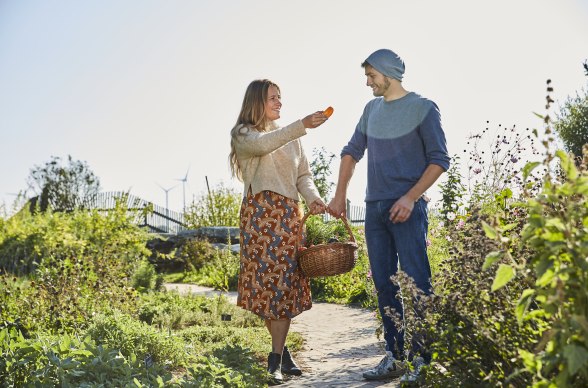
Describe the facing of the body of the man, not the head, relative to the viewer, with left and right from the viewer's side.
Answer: facing the viewer and to the left of the viewer

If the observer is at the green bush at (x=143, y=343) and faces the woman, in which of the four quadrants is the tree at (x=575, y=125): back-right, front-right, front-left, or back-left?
front-left

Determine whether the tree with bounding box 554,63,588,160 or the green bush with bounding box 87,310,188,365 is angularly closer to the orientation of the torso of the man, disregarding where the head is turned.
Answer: the green bush

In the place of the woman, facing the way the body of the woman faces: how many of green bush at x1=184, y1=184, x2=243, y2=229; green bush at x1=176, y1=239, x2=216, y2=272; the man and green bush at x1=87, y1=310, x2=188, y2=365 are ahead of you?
1

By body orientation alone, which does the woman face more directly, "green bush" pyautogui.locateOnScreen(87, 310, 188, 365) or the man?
the man

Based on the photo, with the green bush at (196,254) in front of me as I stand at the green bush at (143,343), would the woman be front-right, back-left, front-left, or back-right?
back-right

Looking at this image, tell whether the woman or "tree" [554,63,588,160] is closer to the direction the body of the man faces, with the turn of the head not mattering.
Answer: the woman

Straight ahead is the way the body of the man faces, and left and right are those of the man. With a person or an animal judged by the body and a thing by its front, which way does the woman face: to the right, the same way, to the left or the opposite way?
to the left

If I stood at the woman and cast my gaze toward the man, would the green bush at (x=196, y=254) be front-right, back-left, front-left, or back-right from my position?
back-left

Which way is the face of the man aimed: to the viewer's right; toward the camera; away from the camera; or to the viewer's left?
to the viewer's left

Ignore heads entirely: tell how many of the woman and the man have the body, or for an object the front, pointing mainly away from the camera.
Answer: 0

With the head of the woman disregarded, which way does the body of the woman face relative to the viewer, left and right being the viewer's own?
facing the viewer and to the right of the viewer

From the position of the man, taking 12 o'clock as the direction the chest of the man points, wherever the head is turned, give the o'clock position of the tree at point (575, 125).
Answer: The tree is roughly at 5 o'clock from the man.

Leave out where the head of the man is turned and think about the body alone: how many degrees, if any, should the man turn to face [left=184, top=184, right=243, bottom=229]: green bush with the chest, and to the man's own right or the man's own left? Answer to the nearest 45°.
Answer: approximately 135° to the man's own right

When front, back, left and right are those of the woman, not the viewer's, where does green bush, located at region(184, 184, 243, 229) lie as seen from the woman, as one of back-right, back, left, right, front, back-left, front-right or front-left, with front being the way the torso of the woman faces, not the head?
back-left
